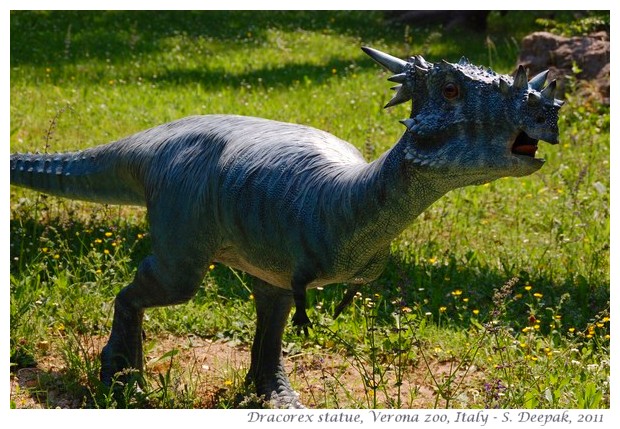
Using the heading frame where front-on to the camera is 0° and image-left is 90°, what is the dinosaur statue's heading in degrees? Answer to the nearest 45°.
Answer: approximately 270°

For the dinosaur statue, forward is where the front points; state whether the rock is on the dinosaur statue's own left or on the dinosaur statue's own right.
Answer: on the dinosaur statue's own left
